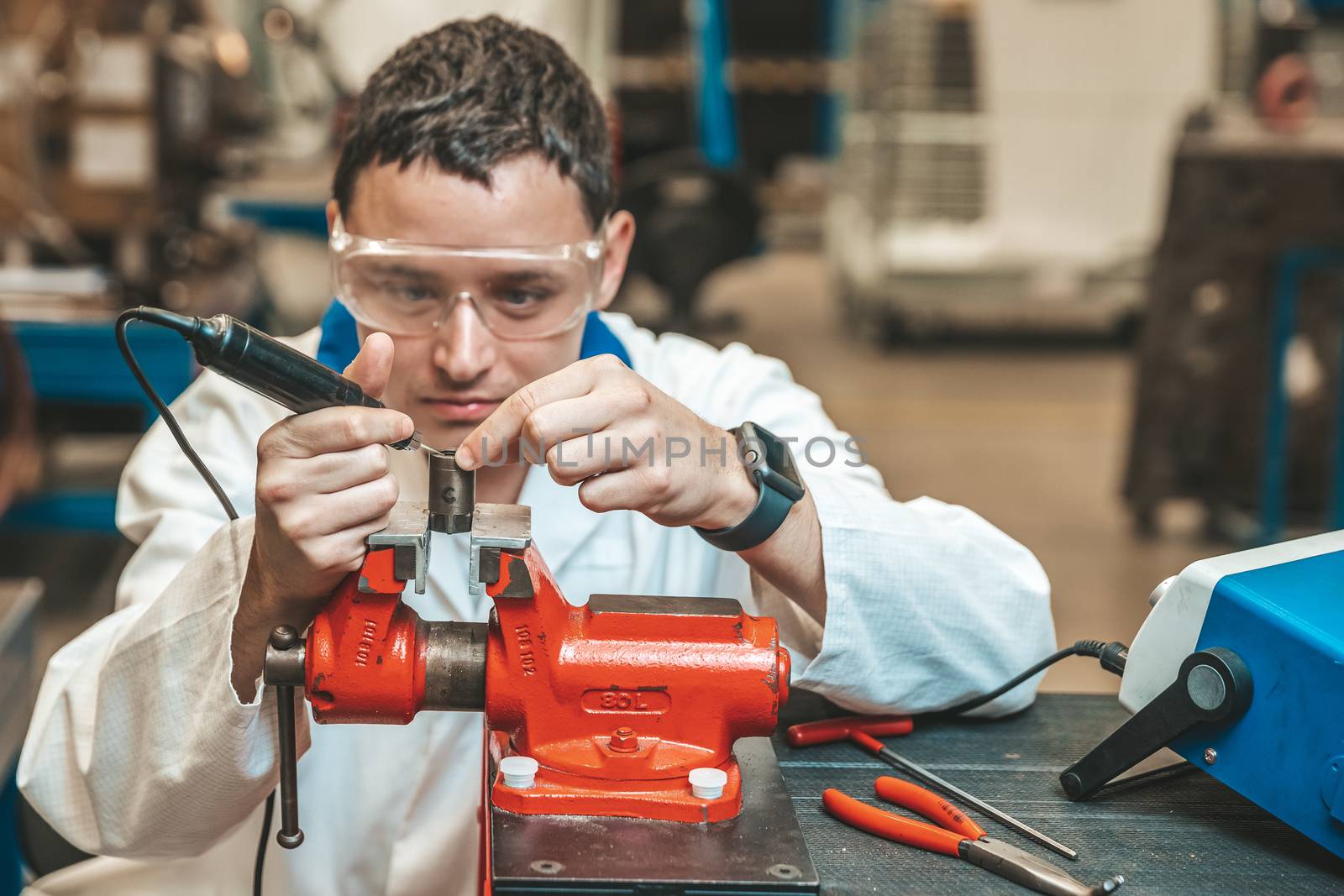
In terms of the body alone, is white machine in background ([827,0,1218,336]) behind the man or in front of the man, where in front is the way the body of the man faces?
behind

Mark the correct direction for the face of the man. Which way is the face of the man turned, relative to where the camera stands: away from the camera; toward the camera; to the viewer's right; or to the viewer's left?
toward the camera

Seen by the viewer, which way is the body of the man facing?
toward the camera
